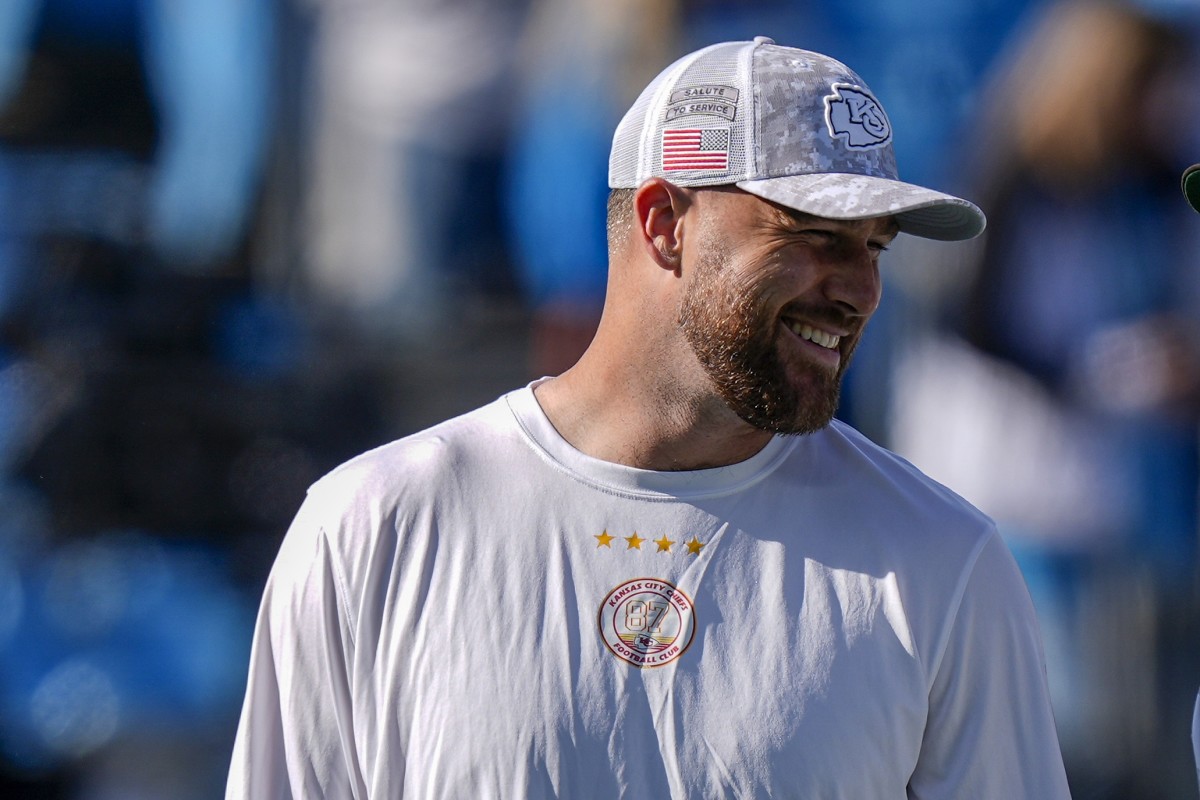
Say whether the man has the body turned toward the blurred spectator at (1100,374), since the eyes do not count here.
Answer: no

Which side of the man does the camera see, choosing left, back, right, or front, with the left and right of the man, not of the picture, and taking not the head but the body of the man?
front

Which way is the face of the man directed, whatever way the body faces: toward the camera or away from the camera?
toward the camera
